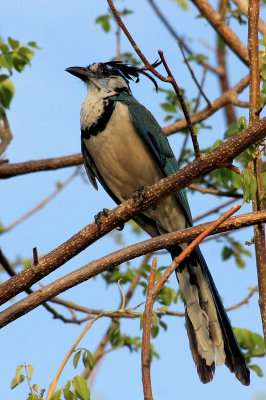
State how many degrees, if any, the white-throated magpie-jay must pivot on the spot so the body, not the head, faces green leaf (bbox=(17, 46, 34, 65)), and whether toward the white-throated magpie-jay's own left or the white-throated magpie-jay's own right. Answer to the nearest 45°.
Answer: approximately 45° to the white-throated magpie-jay's own right

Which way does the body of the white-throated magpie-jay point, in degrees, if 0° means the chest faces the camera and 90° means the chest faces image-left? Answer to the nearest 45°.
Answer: approximately 45°

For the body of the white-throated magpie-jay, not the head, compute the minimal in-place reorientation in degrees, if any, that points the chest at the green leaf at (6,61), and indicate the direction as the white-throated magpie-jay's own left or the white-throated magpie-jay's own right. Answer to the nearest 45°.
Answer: approximately 45° to the white-throated magpie-jay's own right

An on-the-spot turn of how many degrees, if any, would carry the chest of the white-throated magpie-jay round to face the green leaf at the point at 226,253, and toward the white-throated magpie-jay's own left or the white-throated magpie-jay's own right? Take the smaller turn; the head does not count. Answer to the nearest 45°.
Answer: approximately 180°

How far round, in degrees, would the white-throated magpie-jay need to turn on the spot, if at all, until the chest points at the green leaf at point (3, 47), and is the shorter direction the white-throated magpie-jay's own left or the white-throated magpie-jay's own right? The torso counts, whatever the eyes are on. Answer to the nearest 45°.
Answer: approximately 45° to the white-throated magpie-jay's own right
